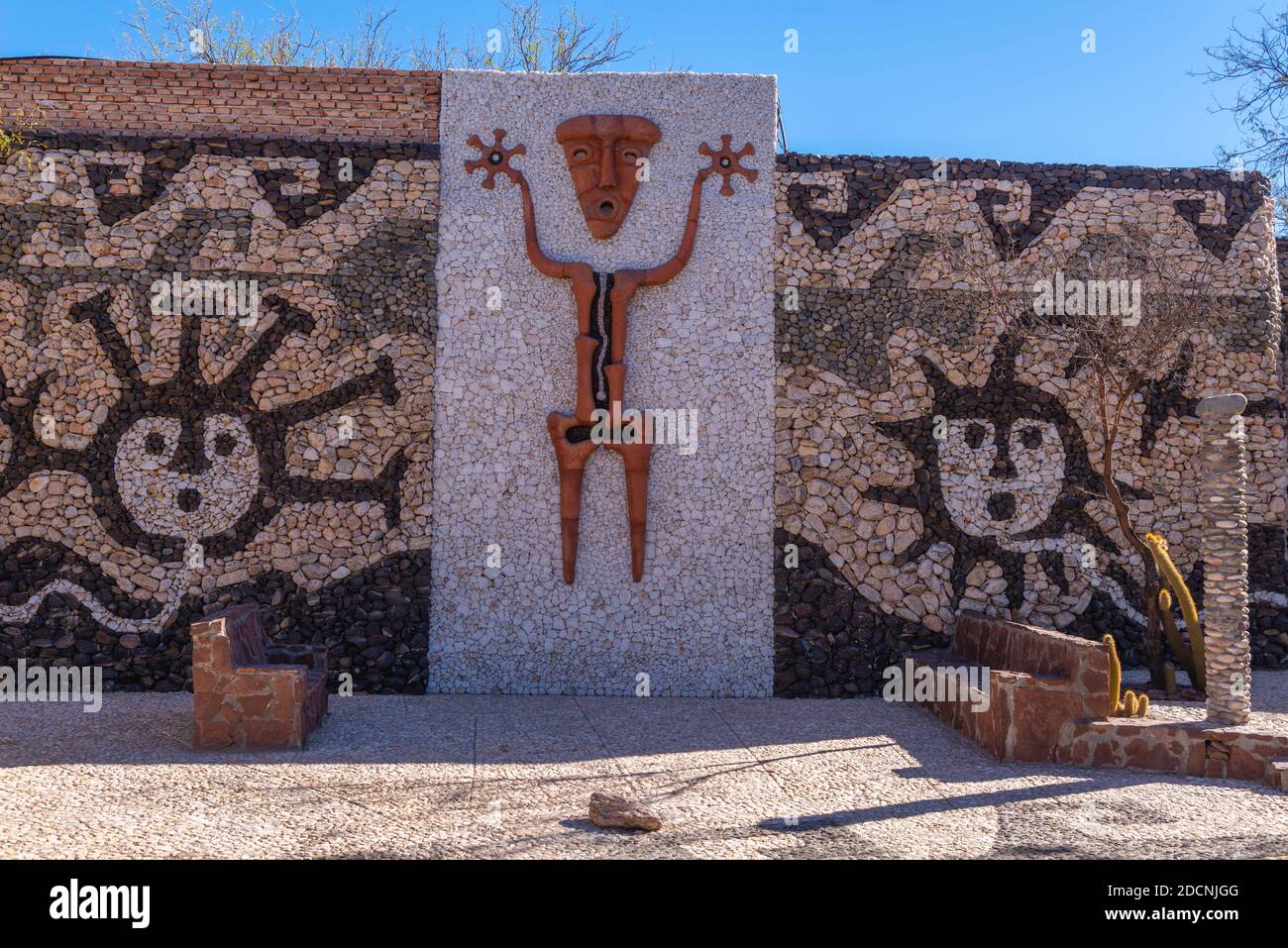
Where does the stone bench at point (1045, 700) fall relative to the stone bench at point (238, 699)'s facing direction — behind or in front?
in front

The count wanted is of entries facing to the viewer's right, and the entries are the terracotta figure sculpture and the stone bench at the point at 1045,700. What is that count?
0

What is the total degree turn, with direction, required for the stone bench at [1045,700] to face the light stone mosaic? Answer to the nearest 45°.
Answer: approximately 90° to its right

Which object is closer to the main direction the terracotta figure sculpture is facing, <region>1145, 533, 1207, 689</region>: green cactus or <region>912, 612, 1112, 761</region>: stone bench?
the stone bench

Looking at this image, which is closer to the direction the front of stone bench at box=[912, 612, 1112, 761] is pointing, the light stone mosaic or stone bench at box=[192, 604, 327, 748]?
the stone bench

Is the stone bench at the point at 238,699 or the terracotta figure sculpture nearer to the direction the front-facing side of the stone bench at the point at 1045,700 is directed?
the stone bench

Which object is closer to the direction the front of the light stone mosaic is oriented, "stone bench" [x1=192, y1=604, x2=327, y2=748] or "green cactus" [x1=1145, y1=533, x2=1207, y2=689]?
the stone bench

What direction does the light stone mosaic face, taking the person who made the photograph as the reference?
facing the viewer
